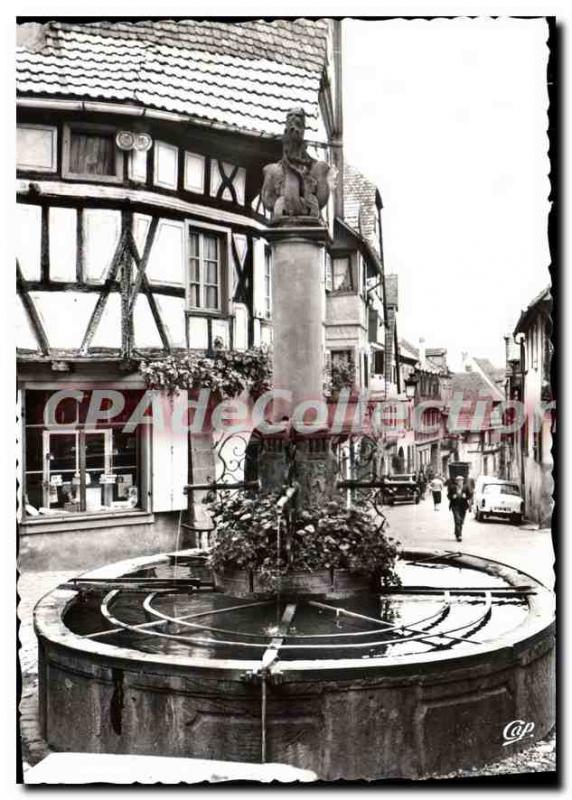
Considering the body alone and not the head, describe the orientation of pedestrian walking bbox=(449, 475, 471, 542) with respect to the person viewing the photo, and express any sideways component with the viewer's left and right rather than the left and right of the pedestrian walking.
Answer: facing the viewer

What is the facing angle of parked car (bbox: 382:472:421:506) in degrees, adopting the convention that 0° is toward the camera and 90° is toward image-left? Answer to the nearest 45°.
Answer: approximately 0°

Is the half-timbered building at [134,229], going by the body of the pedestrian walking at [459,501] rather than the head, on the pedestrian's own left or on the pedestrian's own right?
on the pedestrian's own right

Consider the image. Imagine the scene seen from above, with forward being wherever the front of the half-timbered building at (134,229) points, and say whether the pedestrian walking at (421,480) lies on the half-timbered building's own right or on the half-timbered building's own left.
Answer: on the half-timbered building's own left

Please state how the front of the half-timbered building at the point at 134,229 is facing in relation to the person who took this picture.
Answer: facing the viewer and to the right of the viewer

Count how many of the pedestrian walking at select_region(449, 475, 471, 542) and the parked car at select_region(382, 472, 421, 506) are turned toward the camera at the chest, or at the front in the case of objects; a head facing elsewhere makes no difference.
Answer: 2

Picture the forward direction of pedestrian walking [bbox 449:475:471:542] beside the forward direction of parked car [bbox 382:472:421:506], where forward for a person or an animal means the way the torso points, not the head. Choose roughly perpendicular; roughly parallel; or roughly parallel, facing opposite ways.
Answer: roughly parallel
